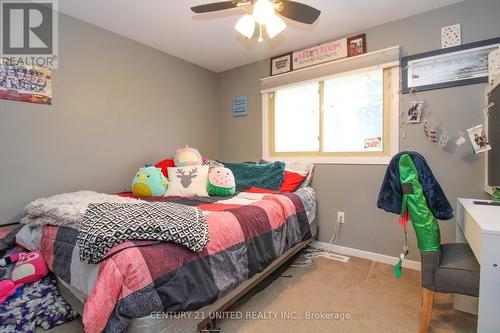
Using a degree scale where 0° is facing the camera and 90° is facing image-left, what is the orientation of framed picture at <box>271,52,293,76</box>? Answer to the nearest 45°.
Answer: approximately 45°

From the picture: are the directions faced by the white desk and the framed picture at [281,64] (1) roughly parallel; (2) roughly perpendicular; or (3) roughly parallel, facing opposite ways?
roughly perpendicular

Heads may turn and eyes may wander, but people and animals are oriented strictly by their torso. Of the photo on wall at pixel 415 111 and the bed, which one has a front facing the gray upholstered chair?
the photo on wall

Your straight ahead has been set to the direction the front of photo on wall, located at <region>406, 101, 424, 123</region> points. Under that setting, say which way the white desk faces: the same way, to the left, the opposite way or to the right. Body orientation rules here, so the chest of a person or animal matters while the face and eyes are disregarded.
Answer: to the right

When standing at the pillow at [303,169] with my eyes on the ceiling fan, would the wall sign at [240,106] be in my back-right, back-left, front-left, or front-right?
back-right

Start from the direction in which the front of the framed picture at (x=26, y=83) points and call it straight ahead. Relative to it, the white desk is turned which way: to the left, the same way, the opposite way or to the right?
the opposite way

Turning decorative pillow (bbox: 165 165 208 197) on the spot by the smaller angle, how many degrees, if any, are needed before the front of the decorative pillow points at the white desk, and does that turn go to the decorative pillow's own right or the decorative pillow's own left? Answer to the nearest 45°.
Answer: approximately 45° to the decorative pillow's own left

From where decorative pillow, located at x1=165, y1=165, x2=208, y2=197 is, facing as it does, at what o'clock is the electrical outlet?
The electrical outlet is roughly at 9 o'clock from the decorative pillow.

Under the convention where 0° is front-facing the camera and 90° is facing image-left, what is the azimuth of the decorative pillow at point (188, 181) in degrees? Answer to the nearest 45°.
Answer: approximately 0°
